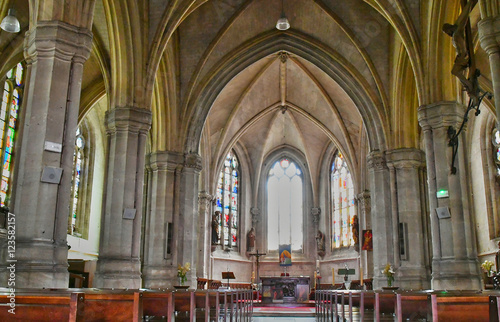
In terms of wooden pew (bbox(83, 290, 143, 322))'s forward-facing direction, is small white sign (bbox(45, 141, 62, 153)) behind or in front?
in front

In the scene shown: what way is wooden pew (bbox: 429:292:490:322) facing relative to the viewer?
away from the camera

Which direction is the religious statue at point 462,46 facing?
to the viewer's left

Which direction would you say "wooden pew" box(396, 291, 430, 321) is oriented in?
away from the camera

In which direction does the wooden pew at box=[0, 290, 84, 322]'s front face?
away from the camera

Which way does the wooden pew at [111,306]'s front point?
away from the camera

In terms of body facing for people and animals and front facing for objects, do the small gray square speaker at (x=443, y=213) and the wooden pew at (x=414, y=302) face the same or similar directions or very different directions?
very different directions

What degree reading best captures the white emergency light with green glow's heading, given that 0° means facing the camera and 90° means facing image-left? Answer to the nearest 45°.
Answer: approximately 0°

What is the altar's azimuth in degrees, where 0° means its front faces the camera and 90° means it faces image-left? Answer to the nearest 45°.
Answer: approximately 0°

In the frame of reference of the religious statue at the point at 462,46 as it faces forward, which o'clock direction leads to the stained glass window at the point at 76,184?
The stained glass window is roughly at 1 o'clock from the religious statue.

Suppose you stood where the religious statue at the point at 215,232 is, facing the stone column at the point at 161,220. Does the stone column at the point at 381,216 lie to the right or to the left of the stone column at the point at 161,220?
left
